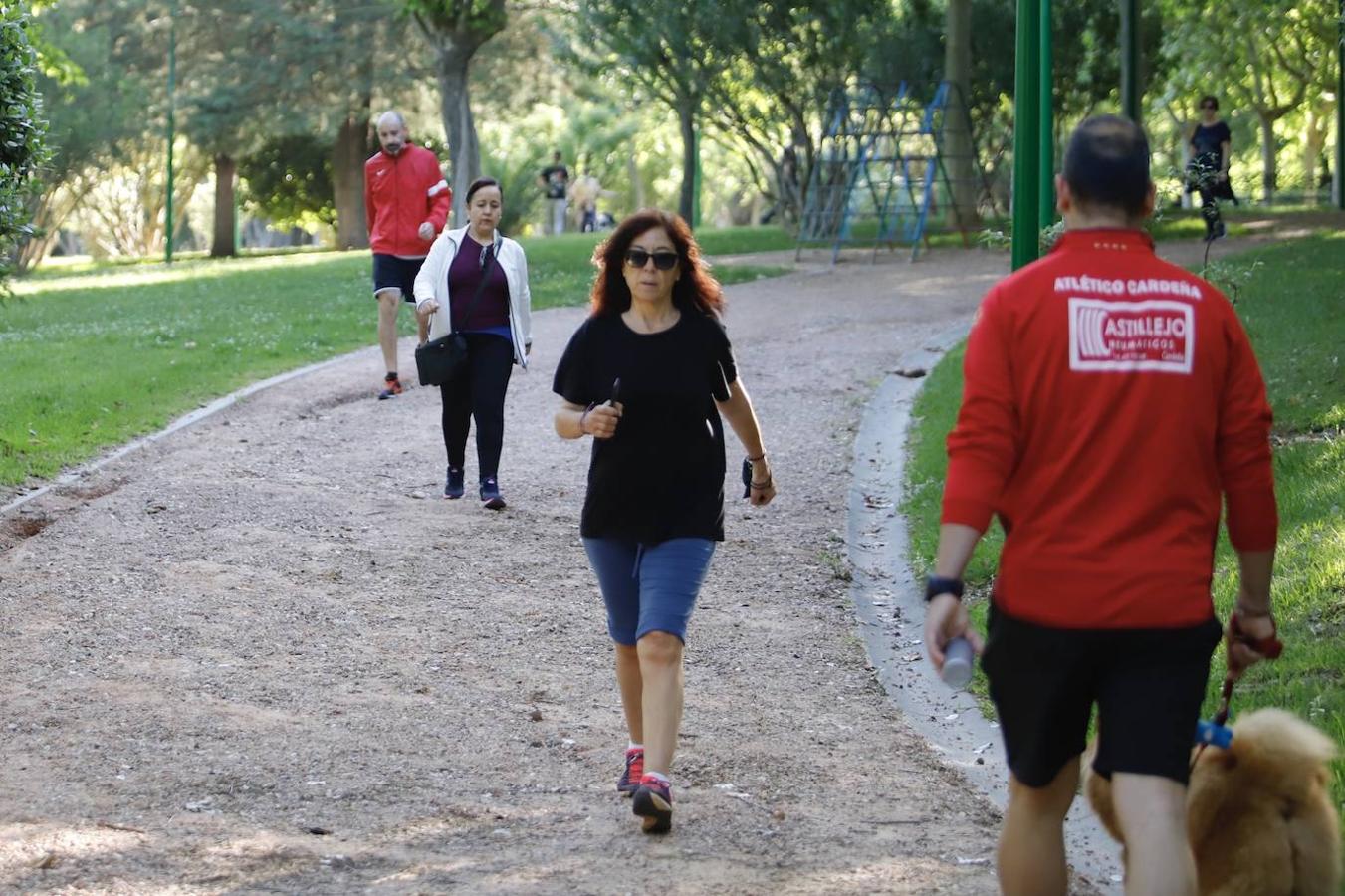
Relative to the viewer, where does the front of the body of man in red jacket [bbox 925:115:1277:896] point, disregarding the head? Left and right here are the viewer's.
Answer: facing away from the viewer

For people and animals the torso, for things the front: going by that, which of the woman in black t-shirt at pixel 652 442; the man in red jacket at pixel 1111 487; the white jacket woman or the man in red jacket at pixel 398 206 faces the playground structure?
the man in red jacket at pixel 1111 487

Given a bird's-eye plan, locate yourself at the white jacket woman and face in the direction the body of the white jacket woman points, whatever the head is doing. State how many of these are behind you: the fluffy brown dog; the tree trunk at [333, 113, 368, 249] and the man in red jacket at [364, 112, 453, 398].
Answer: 2

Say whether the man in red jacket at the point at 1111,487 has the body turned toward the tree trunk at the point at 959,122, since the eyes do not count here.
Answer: yes

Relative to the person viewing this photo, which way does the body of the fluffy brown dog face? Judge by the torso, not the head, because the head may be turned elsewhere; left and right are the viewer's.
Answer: facing away from the viewer and to the left of the viewer

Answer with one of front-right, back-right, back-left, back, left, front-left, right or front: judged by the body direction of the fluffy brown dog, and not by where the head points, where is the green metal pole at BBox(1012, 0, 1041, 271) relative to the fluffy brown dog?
front-right

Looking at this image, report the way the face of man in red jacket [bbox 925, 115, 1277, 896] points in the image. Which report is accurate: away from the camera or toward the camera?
away from the camera

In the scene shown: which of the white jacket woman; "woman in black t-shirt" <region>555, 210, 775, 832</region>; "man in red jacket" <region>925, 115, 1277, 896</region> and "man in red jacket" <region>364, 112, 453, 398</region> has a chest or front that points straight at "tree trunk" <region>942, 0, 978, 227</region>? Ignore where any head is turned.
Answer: "man in red jacket" <region>925, 115, 1277, 896</region>
